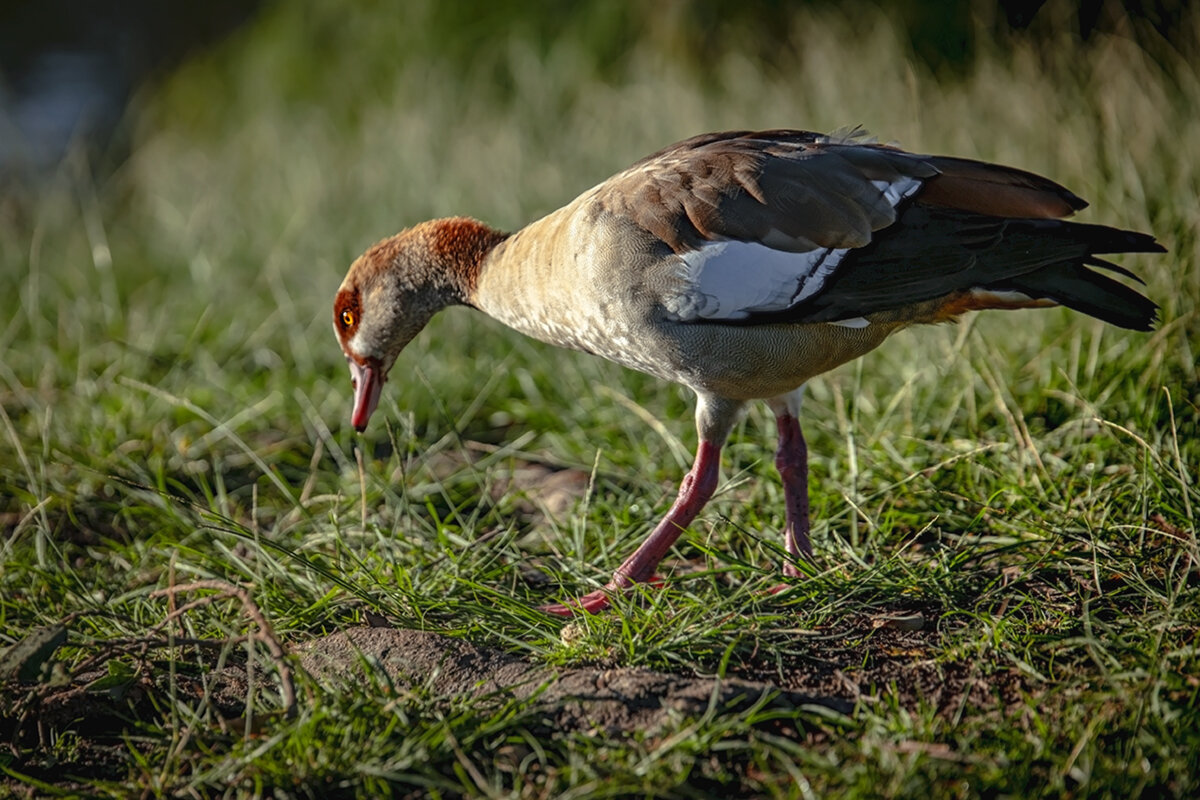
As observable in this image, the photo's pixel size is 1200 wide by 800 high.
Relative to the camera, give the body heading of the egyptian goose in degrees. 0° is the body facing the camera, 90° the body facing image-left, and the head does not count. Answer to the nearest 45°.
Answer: approximately 90°
